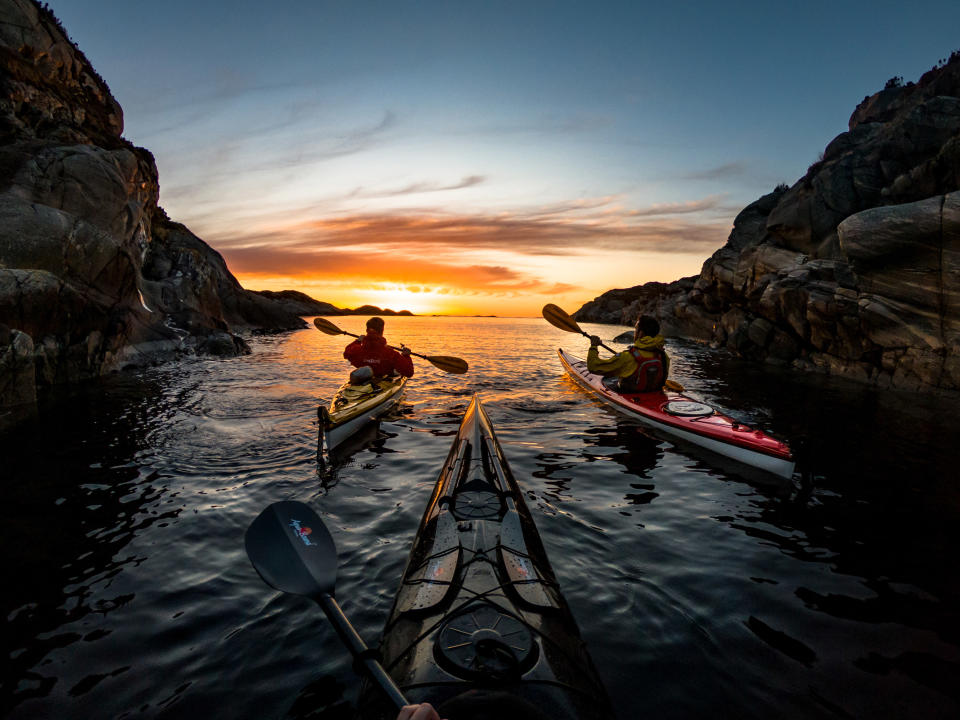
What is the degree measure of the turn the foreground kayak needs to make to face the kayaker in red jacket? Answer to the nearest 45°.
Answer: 0° — it already faces them

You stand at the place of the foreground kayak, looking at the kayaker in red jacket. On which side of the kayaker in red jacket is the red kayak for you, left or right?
right

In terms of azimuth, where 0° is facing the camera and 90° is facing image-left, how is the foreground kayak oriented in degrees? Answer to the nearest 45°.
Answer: approximately 180°

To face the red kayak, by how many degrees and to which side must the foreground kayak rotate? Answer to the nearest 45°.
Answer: approximately 45° to its right

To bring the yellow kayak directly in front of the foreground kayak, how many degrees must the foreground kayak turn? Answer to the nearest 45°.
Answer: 0° — it already faces it

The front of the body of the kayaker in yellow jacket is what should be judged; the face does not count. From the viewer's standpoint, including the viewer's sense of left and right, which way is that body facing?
facing away from the viewer and to the left of the viewer

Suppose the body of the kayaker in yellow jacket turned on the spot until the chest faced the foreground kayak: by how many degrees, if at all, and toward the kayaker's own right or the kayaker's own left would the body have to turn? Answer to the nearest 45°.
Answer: approximately 135° to the kayaker's own left
